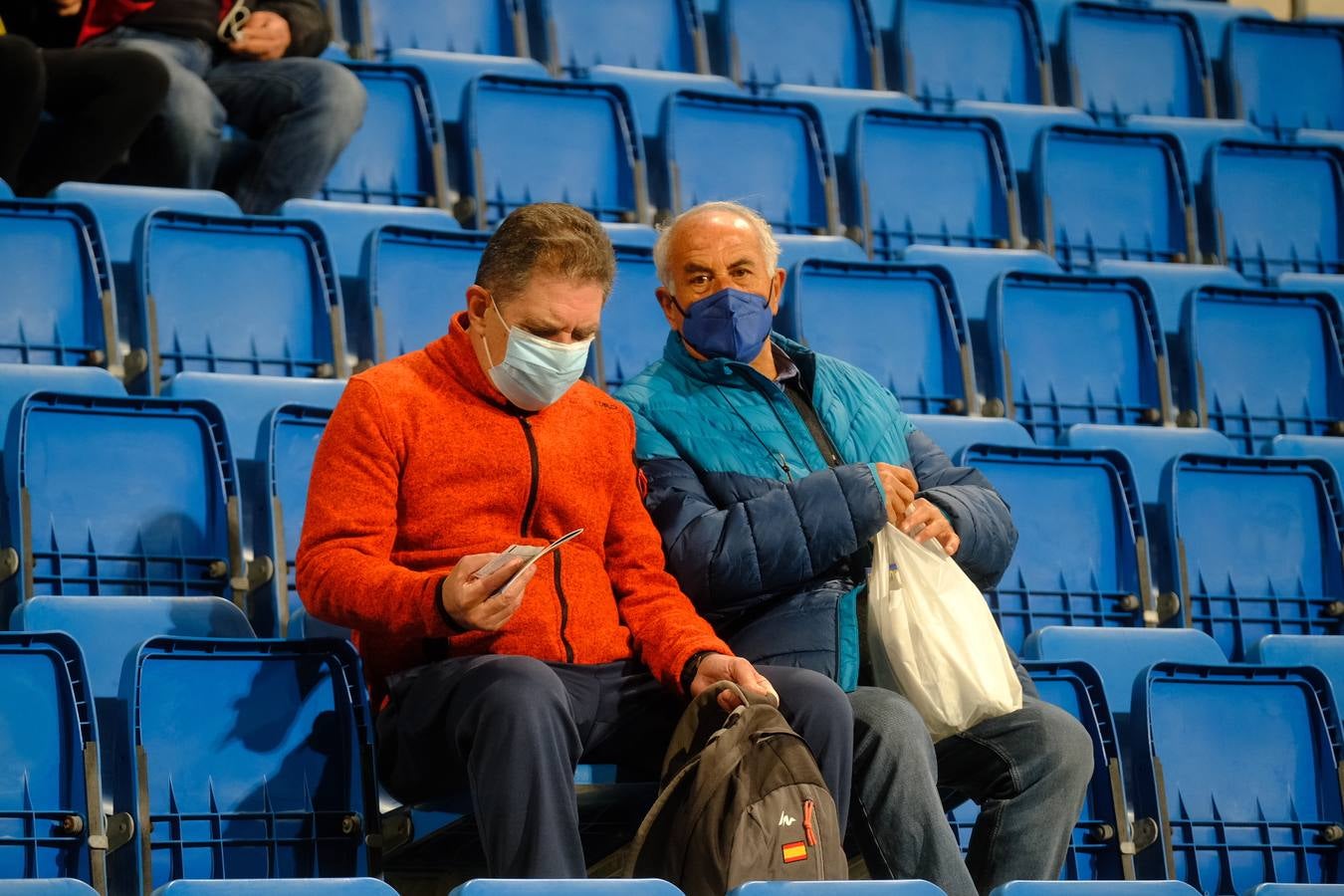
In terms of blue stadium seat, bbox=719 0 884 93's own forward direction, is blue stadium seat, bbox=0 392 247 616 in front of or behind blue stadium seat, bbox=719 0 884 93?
in front

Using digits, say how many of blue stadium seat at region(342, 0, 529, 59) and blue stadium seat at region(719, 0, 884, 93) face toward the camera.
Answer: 2

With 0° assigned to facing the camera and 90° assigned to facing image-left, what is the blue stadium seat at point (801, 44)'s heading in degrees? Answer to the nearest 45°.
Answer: approximately 0°

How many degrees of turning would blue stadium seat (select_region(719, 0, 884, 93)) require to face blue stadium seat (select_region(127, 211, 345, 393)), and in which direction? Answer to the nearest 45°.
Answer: approximately 45° to its right

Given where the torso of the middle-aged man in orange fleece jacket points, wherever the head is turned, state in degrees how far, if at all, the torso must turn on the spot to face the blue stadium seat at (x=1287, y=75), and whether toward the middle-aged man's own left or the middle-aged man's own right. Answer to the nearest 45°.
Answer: approximately 90° to the middle-aged man's own left

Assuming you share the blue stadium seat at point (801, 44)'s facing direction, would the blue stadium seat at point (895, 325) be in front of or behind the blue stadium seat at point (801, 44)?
in front

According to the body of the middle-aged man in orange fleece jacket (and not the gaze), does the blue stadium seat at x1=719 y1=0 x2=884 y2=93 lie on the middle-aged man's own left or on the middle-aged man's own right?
on the middle-aged man's own left
